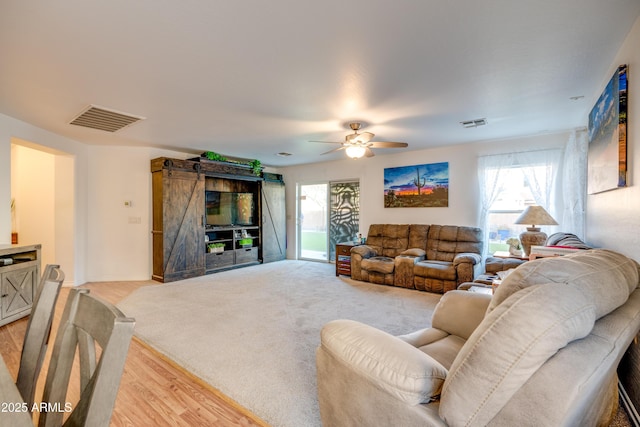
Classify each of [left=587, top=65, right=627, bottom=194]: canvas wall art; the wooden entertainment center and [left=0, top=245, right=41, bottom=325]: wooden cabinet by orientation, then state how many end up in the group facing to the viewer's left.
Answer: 1

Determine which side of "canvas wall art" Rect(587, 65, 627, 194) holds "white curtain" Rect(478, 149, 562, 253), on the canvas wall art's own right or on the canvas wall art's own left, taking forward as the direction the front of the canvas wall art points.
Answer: on the canvas wall art's own right

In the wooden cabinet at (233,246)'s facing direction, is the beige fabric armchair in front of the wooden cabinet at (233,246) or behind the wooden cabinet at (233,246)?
in front

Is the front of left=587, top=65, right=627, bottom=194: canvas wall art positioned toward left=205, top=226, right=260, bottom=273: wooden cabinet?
yes

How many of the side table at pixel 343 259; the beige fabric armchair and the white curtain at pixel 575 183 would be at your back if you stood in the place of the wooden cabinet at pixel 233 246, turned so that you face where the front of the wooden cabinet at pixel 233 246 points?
0

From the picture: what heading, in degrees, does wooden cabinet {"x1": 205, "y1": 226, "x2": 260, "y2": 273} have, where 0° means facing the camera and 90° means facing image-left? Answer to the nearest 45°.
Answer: approximately 315°

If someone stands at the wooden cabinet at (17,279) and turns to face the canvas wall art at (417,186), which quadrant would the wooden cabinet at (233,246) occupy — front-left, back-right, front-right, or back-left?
front-left

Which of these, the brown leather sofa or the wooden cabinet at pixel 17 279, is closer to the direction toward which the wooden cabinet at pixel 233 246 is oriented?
the brown leather sofa

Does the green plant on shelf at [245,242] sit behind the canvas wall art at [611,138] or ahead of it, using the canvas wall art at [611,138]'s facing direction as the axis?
ahead

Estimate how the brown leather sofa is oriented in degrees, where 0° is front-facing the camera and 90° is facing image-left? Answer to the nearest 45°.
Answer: approximately 45°

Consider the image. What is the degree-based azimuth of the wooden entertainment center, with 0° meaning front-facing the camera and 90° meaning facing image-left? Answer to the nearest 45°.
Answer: approximately 315°

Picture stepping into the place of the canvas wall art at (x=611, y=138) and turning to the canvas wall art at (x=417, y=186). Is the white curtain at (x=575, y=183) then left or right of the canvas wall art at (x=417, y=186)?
right

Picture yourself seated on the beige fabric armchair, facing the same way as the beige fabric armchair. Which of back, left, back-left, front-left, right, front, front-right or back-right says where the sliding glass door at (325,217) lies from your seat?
front

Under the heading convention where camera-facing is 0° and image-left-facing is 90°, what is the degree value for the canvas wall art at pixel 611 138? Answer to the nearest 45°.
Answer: approximately 90°

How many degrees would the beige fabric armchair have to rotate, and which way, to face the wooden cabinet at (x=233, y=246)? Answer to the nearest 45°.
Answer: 0° — it already faces it

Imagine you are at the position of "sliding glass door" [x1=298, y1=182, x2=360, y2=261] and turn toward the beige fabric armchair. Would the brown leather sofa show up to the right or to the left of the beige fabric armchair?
left

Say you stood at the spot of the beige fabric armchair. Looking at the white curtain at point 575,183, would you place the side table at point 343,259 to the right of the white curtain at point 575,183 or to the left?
left

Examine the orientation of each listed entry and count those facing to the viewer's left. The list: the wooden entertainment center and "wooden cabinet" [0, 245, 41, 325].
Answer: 0

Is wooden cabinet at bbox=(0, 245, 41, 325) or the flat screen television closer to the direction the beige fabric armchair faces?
the flat screen television
